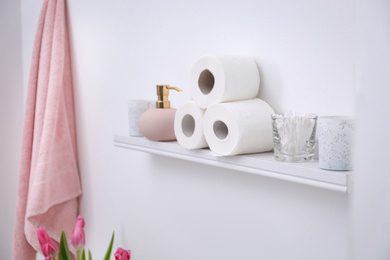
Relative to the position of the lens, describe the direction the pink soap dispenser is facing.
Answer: facing to the right of the viewer

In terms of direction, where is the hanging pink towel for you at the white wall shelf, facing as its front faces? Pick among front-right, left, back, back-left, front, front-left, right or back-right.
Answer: right

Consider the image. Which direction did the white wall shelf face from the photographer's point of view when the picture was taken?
facing the viewer and to the left of the viewer
